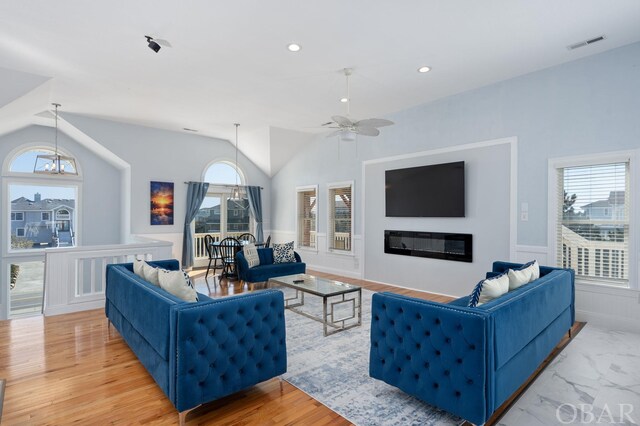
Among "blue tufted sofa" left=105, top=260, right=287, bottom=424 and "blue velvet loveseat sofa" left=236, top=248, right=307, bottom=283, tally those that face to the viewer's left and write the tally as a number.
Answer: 0

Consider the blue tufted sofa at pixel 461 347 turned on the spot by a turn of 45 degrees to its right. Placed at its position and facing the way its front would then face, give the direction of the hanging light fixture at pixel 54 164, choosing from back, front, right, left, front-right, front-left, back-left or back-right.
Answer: left

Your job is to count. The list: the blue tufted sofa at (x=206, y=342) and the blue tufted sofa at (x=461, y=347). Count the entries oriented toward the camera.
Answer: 0

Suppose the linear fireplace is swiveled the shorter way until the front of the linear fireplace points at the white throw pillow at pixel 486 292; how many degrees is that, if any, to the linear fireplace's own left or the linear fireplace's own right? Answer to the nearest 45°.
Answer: approximately 45° to the linear fireplace's own left

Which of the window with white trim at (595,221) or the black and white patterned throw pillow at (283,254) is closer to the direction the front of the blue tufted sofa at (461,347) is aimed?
the black and white patterned throw pillow

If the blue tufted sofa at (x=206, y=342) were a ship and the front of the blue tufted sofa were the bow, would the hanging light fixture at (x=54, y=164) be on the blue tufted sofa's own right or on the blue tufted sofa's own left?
on the blue tufted sofa's own left

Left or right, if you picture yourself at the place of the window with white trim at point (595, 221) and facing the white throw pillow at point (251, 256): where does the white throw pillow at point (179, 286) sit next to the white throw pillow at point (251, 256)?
left

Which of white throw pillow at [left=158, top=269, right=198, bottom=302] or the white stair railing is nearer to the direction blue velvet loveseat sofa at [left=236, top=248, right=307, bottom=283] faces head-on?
the white throw pillow

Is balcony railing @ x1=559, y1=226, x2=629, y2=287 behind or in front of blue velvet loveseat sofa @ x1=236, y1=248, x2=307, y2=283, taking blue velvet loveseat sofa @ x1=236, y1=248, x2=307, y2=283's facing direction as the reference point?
in front

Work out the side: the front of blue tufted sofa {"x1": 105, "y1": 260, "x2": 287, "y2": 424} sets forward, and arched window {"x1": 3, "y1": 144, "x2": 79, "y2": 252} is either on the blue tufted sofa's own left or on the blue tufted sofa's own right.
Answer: on the blue tufted sofa's own left

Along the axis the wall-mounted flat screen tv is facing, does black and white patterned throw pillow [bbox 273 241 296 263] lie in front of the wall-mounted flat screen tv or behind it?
in front

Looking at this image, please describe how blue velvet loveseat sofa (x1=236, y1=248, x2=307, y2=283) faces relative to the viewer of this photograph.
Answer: facing the viewer and to the right of the viewer

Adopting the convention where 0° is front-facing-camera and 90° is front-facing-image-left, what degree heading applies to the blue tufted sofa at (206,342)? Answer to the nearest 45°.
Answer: approximately 225°

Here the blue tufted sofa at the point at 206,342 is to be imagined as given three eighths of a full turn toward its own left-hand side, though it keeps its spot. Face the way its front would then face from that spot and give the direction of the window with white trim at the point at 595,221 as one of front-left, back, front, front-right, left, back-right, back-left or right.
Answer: back

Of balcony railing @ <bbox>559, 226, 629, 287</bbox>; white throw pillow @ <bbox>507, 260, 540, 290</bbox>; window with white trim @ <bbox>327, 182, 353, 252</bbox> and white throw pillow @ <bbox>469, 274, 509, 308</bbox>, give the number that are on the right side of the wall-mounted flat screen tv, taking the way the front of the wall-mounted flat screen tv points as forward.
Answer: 1
